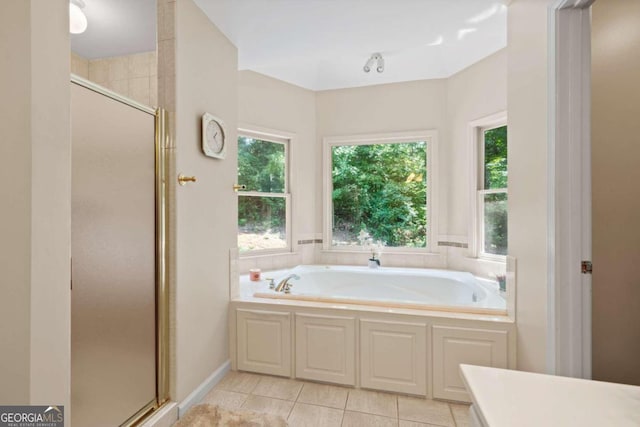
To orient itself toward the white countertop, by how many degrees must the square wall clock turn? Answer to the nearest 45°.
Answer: approximately 45° to its right

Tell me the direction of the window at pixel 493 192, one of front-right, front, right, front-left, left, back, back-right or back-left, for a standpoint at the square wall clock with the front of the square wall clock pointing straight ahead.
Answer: front-left

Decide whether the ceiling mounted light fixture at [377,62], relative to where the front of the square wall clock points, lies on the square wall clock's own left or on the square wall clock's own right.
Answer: on the square wall clock's own left

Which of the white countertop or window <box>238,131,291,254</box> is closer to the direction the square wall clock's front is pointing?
the white countertop

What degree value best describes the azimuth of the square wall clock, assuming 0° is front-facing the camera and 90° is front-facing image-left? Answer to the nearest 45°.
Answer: approximately 315°

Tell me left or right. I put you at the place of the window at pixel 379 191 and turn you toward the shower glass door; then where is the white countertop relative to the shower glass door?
left

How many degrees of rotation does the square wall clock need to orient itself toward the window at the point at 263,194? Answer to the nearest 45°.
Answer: approximately 90° to its left

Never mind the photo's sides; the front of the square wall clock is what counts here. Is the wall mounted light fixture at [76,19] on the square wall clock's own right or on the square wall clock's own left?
on the square wall clock's own right
